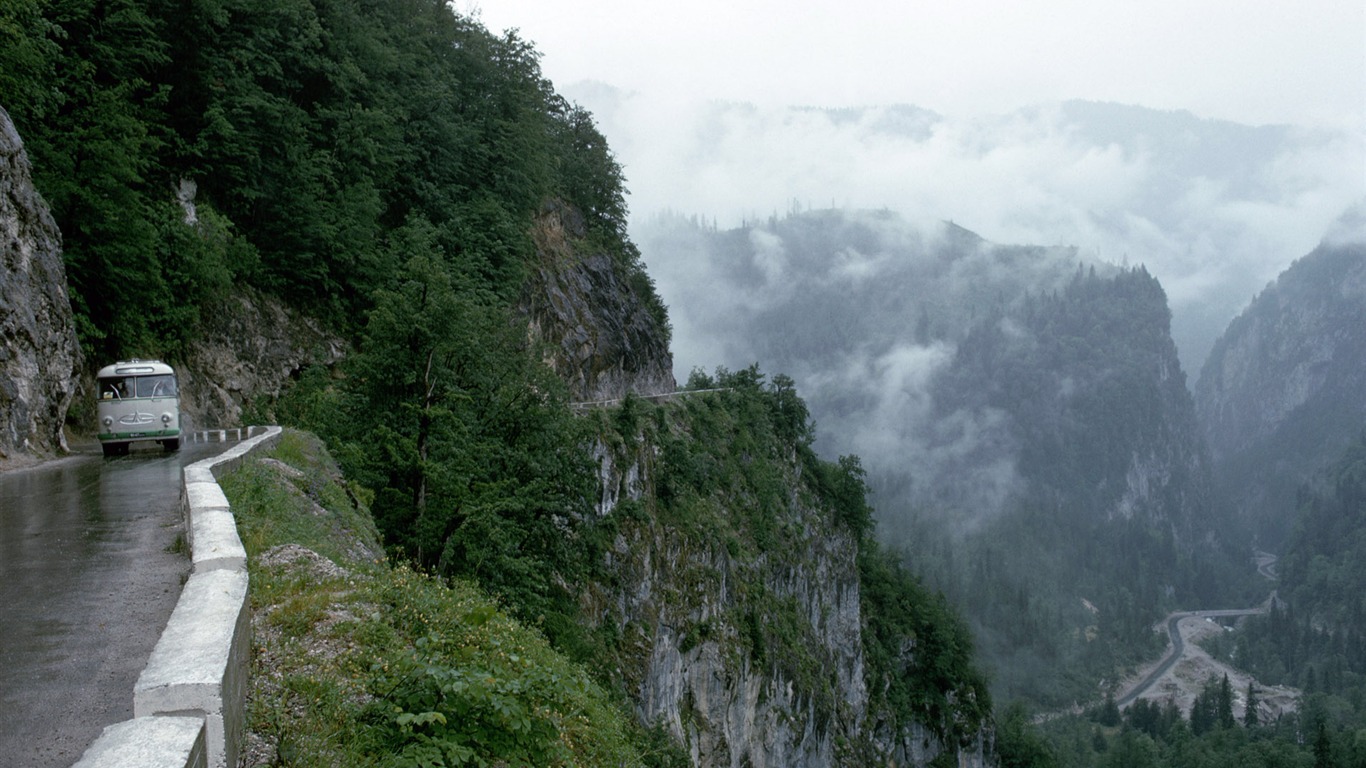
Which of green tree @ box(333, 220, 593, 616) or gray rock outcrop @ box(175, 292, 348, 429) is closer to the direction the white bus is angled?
the green tree

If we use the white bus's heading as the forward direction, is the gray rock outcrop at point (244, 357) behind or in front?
behind

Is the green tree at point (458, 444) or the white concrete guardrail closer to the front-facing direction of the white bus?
the white concrete guardrail

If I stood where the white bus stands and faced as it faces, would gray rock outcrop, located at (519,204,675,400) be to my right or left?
on my left

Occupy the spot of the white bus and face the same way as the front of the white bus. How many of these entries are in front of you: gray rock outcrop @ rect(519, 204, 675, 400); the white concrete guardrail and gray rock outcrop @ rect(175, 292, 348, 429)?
1

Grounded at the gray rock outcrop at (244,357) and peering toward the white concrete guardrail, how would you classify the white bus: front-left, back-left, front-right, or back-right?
front-right

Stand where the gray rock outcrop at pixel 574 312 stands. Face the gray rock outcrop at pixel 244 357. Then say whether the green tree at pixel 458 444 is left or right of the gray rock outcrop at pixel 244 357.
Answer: left

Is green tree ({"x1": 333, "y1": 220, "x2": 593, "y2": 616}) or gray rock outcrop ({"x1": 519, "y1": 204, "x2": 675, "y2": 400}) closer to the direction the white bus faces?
the green tree

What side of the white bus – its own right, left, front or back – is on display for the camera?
front

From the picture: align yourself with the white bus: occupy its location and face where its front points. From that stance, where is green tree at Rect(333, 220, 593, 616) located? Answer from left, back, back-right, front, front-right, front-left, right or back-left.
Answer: front-left

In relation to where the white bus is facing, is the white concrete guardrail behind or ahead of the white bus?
ahead
